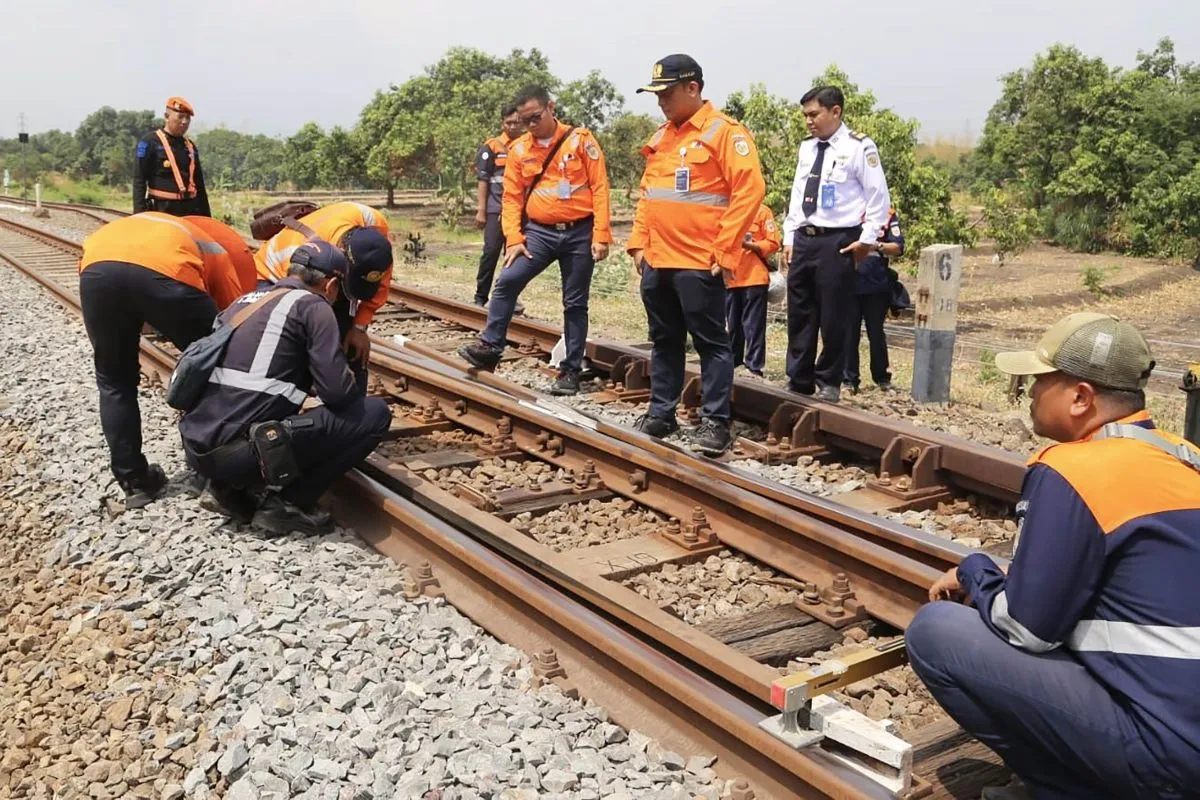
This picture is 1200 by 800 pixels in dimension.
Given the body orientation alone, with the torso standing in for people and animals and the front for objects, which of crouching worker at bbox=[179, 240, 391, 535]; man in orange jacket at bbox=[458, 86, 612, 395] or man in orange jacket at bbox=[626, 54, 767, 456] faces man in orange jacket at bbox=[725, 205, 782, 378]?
the crouching worker

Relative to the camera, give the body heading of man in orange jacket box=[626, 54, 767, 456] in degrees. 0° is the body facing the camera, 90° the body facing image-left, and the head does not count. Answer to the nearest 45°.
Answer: approximately 45°

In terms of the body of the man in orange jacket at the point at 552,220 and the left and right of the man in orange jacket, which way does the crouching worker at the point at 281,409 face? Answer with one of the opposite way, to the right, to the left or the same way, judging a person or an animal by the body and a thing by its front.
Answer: the opposite way

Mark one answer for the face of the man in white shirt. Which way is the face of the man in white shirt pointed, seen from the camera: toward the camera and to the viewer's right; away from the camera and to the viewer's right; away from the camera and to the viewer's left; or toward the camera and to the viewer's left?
toward the camera and to the viewer's left

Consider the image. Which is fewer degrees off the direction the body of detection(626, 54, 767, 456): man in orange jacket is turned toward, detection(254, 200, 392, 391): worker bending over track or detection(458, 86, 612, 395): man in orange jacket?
the worker bending over track

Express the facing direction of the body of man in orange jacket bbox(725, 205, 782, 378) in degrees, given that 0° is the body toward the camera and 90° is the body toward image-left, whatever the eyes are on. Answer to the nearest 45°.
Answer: approximately 45°

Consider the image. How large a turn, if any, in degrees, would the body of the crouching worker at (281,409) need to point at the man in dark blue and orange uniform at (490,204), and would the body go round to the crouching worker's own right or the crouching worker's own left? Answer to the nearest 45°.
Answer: approximately 45° to the crouching worker's own left

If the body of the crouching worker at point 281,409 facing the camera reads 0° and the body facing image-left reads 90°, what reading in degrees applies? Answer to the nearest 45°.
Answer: approximately 225°

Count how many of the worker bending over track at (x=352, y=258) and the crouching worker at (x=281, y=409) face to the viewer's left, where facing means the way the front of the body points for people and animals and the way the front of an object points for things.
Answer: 0

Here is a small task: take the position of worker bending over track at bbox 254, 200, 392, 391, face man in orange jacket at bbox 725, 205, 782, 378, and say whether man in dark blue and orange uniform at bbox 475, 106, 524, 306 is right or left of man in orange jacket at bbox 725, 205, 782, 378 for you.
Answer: left

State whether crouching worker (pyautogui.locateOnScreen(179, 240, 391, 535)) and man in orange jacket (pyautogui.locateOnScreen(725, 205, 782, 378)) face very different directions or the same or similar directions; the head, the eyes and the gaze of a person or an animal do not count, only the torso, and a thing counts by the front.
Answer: very different directions

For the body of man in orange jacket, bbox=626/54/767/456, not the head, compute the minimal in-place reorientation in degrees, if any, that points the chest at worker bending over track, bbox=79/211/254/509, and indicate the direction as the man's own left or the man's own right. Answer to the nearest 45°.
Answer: approximately 45° to the man's own right
